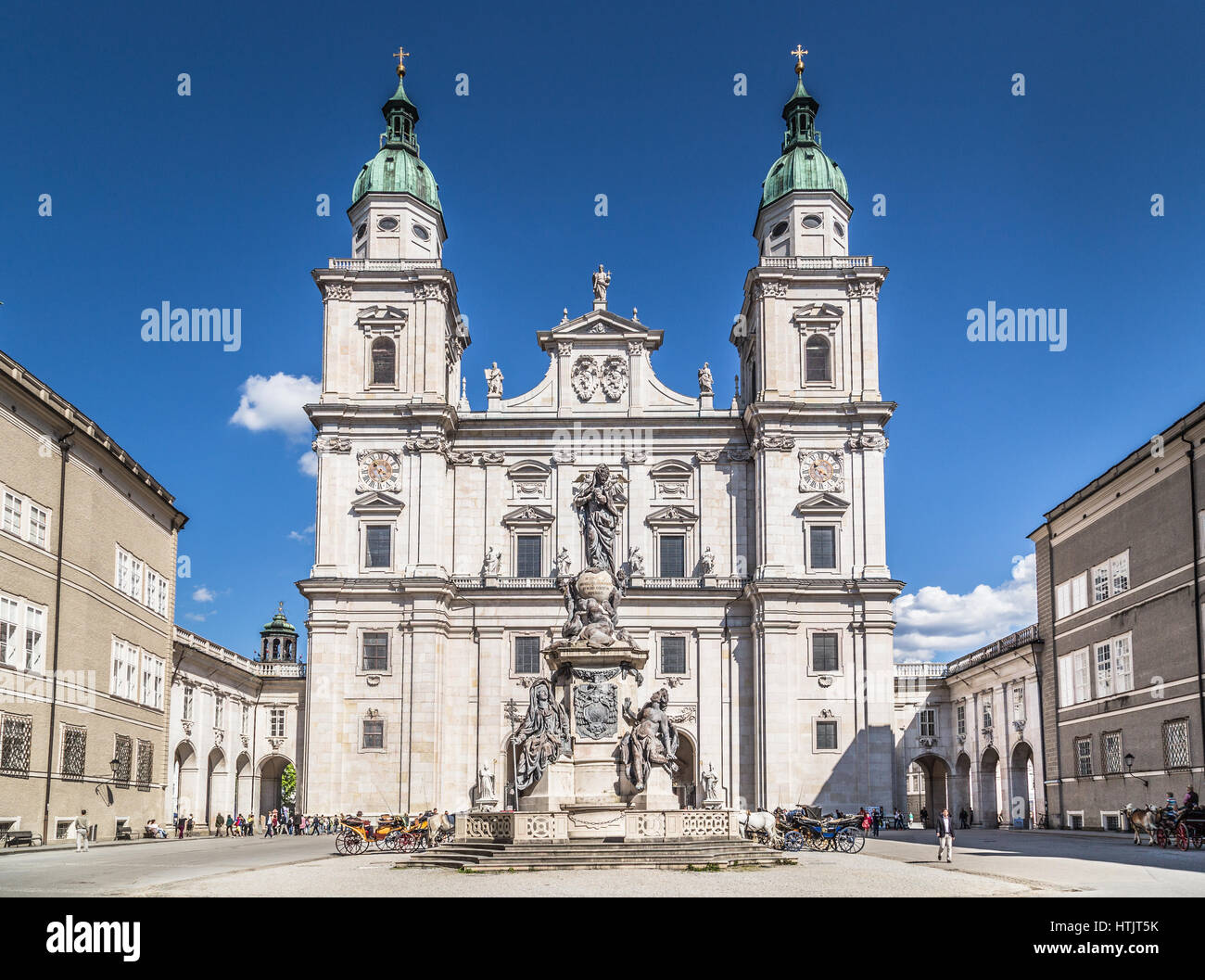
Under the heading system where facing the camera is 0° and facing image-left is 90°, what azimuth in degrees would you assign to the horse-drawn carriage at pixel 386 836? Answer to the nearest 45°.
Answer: approximately 270°

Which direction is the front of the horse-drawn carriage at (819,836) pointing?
to the viewer's left

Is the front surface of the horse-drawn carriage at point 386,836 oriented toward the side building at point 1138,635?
yes

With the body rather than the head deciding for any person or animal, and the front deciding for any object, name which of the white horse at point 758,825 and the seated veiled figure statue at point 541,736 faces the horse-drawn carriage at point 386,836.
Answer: the white horse

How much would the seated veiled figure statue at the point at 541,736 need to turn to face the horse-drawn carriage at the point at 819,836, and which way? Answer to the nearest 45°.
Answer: approximately 135° to its left

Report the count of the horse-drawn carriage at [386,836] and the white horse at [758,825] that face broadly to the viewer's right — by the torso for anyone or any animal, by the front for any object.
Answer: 1

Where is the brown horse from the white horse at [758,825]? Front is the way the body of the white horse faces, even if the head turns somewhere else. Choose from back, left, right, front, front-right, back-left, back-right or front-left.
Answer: back

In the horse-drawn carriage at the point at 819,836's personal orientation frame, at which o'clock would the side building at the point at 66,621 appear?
The side building is roughly at 12 o'clock from the horse-drawn carriage.

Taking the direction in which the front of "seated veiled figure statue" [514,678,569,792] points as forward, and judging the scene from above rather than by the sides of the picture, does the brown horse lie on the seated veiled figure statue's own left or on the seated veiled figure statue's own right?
on the seated veiled figure statue's own left

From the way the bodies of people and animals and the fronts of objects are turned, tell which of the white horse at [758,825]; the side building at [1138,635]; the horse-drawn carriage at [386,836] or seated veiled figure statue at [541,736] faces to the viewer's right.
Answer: the horse-drawn carriage

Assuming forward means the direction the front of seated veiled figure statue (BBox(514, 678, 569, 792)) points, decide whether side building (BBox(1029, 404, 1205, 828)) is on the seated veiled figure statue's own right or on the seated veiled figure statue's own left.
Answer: on the seated veiled figure statue's own left

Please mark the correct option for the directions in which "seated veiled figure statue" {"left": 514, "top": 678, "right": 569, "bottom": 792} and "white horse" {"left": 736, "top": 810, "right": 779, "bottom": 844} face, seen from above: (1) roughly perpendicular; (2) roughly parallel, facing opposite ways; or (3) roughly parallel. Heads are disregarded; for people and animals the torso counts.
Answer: roughly perpendicular

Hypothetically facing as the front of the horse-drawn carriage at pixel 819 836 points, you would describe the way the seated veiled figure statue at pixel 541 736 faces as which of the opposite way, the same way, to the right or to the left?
to the left

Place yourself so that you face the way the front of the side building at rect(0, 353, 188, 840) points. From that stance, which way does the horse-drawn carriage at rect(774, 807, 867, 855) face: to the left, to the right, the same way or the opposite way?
the opposite way

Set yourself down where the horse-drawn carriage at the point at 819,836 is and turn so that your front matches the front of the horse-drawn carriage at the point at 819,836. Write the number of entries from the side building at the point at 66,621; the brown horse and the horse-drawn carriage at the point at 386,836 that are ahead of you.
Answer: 2
